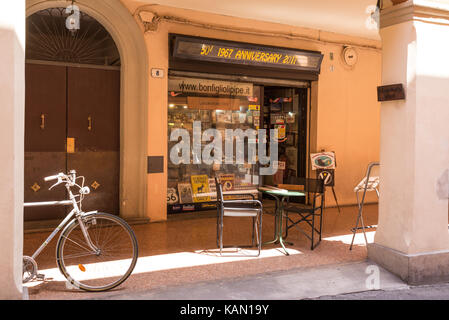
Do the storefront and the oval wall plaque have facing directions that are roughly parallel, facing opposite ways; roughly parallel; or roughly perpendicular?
roughly parallel

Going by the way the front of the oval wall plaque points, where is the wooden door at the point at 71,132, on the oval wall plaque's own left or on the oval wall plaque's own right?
on the oval wall plaque's own right

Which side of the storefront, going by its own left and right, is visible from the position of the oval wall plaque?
left

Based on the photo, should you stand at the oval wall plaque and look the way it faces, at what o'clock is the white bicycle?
The white bicycle is roughly at 2 o'clock from the oval wall plaque.

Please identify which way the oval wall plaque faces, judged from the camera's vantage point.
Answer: facing the viewer and to the right of the viewer

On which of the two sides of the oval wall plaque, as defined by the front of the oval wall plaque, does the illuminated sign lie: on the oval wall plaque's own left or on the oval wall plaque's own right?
on the oval wall plaque's own right

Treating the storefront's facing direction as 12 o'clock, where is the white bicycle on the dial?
The white bicycle is roughly at 2 o'clock from the storefront.

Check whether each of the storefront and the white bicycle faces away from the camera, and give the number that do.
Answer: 0

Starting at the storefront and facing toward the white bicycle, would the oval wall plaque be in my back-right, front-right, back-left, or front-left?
back-left
